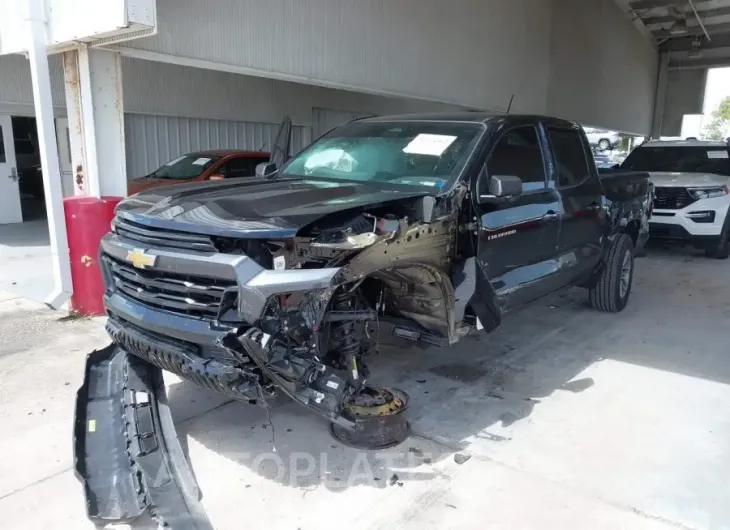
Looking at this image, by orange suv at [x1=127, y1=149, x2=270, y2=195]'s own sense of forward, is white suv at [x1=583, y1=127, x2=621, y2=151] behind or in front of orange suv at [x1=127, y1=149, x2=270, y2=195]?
behind

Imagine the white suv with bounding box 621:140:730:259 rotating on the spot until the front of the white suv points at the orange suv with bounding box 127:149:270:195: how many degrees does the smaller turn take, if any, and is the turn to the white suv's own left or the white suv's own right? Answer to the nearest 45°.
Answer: approximately 45° to the white suv's own right

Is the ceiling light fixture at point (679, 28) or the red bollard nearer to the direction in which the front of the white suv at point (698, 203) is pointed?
the red bollard

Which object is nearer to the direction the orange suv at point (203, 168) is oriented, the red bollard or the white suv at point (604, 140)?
the red bollard

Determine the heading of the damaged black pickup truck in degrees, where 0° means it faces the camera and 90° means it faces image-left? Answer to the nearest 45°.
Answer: approximately 45°

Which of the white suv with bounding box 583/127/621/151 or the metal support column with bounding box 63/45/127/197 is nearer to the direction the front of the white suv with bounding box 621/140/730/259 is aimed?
the metal support column

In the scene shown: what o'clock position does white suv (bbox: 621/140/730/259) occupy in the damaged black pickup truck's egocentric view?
The white suv is roughly at 6 o'clock from the damaged black pickup truck.

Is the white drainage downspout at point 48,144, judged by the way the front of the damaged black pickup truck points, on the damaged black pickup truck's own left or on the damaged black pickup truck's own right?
on the damaged black pickup truck's own right
